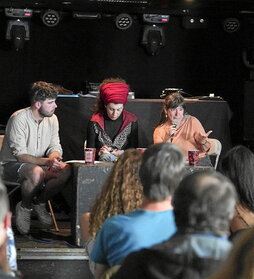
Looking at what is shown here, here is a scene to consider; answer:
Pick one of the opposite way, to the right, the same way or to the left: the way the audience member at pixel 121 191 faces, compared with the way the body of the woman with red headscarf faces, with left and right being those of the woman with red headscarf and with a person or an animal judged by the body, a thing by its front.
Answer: the opposite way

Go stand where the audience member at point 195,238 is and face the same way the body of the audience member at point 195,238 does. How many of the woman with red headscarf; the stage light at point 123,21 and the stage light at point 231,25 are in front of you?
3

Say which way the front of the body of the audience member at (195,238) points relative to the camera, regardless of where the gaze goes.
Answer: away from the camera

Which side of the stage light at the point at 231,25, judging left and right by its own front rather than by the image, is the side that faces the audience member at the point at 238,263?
front

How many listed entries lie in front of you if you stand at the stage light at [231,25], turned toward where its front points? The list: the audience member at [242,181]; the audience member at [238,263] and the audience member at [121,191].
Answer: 3

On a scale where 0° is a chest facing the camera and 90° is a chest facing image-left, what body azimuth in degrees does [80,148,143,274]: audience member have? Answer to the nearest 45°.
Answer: approximately 180°

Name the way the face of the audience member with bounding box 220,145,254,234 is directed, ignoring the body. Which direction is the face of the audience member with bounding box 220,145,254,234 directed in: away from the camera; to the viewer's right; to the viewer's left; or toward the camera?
away from the camera

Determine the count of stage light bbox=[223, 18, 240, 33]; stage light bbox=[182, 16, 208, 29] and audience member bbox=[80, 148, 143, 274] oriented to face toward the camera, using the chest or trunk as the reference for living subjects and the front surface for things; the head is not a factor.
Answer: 2

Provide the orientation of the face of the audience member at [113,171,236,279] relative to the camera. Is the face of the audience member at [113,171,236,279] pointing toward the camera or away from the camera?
away from the camera

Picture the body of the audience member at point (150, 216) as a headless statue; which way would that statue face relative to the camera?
away from the camera

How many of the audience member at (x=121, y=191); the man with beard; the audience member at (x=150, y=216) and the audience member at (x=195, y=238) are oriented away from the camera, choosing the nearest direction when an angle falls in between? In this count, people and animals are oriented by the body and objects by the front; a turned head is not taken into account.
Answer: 3

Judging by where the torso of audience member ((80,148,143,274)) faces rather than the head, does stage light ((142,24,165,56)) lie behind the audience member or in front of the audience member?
in front

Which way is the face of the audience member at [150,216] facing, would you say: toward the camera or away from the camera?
away from the camera

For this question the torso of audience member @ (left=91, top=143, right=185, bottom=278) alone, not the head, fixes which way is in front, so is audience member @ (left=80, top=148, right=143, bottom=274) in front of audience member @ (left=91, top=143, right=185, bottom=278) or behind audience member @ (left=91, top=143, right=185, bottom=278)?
in front
